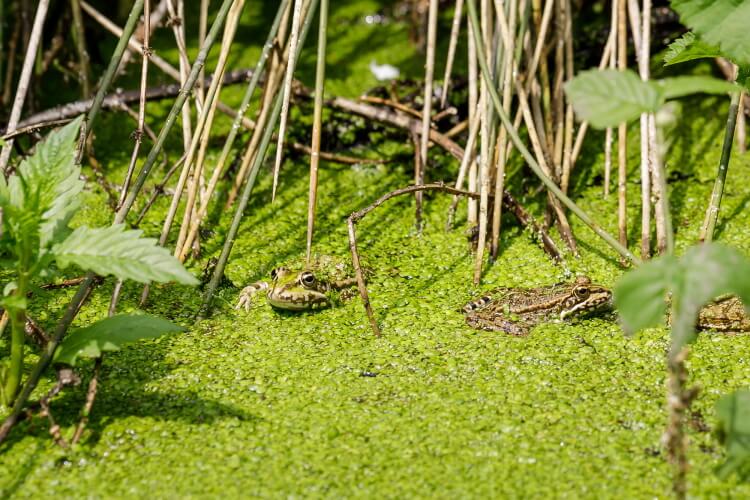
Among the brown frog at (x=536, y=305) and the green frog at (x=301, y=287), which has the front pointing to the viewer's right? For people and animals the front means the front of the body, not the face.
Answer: the brown frog at (x=536, y=305)

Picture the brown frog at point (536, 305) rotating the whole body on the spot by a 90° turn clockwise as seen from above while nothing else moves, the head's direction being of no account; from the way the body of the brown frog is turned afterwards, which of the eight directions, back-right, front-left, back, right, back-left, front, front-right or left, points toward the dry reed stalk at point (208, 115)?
right

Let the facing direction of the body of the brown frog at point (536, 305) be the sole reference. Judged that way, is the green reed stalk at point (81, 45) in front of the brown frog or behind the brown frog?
behind

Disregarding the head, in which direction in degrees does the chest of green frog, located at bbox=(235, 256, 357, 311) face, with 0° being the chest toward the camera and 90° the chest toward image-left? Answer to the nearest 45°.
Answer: approximately 45°

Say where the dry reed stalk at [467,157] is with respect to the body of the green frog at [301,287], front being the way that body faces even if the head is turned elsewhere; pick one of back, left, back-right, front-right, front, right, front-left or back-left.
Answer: back

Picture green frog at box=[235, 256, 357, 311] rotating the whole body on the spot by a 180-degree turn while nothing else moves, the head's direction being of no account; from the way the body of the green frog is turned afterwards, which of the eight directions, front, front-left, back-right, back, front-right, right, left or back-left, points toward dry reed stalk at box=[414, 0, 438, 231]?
front

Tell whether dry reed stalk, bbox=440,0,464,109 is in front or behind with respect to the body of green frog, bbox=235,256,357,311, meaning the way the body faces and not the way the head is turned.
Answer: behind

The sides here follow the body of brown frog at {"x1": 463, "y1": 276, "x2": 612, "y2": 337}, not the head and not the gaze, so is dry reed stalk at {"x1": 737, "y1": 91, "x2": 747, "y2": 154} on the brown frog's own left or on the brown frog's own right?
on the brown frog's own left

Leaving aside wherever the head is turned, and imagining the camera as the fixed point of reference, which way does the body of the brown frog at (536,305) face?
to the viewer's right

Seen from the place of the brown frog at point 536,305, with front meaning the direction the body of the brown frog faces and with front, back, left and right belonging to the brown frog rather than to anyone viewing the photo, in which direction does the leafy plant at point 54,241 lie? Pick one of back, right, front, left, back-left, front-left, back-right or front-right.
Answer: back-right

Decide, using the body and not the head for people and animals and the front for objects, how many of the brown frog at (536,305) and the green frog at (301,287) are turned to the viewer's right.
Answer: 1
